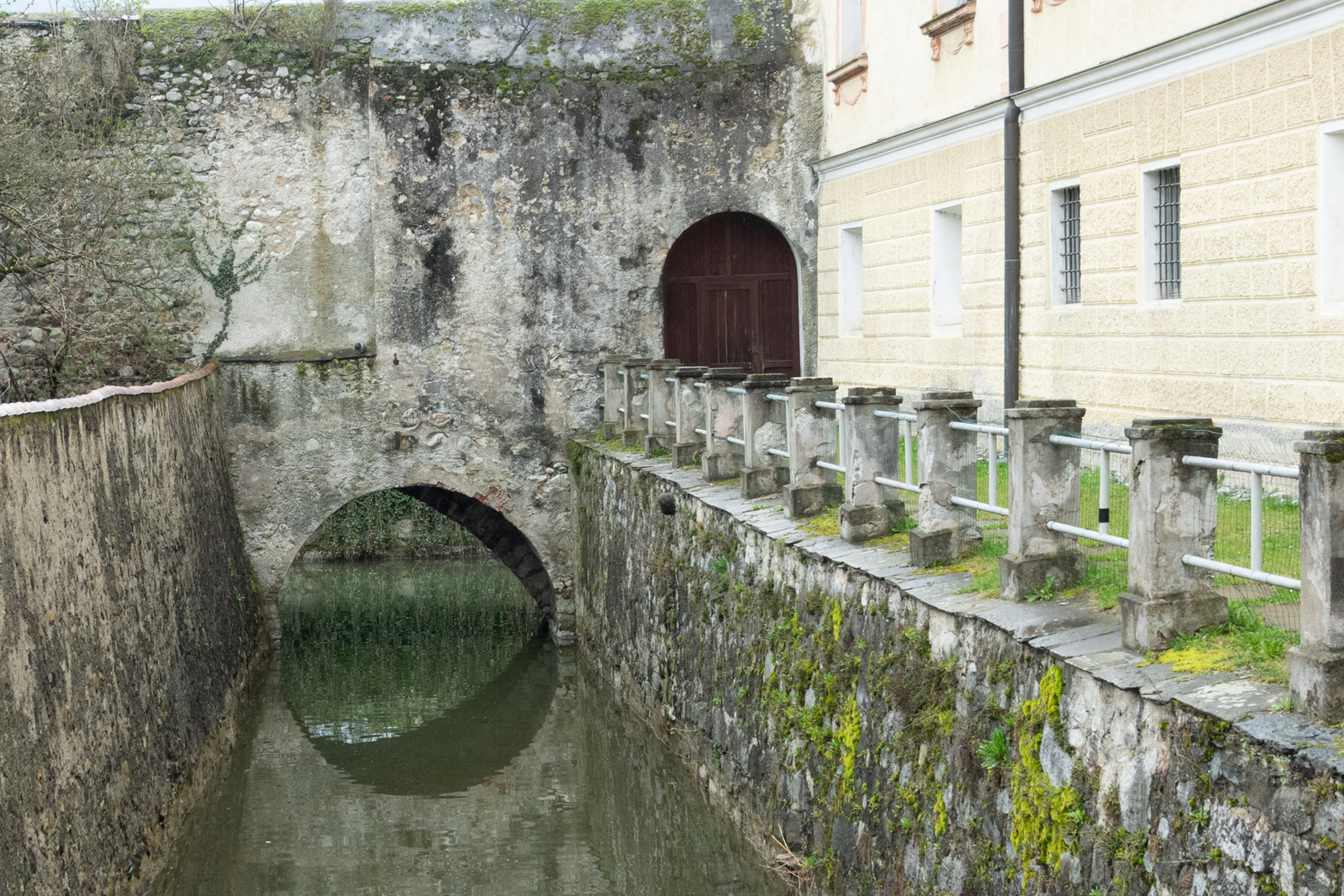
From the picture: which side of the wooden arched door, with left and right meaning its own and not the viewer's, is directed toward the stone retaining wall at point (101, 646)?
front

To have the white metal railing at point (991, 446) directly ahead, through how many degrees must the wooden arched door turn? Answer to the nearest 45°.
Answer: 0° — it already faces it

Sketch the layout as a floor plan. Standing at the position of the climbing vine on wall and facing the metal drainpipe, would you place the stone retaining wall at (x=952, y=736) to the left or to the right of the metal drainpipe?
right

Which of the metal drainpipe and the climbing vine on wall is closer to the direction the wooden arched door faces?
the metal drainpipe

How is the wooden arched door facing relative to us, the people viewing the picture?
facing the viewer

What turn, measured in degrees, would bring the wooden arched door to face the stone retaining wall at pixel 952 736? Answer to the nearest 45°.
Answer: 0° — it already faces it

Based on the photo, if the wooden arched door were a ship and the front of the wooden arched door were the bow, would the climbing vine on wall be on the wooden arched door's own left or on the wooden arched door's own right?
on the wooden arched door's own right

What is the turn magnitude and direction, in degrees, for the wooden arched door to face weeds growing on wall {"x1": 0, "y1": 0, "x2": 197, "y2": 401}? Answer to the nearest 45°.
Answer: approximately 90° to its right
